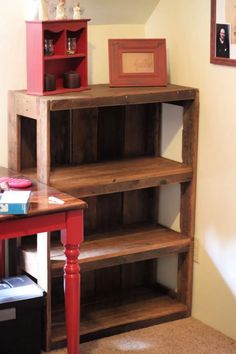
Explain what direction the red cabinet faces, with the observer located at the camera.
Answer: facing the viewer and to the right of the viewer

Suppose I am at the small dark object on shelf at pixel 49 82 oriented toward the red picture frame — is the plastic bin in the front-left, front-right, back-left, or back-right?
back-right

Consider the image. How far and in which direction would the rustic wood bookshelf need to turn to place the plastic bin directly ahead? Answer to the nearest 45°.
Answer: approximately 90° to its right

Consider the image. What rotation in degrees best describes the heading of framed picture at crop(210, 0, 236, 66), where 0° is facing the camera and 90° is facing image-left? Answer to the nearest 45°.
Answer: approximately 45°

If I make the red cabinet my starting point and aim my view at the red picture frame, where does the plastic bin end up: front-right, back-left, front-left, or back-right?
back-right

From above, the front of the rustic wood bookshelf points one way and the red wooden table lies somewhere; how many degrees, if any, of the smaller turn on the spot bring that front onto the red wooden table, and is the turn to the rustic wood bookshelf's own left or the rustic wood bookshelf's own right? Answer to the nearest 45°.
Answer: approximately 45° to the rustic wood bookshelf's own right

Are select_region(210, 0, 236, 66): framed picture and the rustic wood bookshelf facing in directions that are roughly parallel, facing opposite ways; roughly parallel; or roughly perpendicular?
roughly perpendicular
